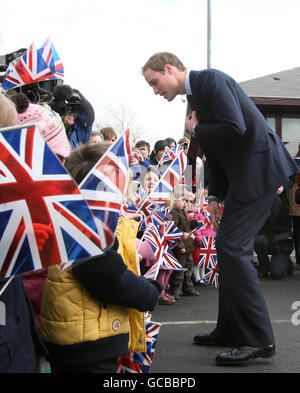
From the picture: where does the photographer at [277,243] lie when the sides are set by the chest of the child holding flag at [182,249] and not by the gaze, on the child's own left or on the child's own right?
on the child's own left

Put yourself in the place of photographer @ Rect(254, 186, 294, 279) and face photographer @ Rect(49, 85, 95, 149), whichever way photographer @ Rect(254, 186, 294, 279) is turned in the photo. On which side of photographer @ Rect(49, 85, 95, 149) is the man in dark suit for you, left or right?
left

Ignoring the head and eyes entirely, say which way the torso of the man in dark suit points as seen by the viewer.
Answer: to the viewer's left

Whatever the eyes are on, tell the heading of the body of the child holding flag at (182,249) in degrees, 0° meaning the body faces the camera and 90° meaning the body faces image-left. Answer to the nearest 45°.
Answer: approximately 315°

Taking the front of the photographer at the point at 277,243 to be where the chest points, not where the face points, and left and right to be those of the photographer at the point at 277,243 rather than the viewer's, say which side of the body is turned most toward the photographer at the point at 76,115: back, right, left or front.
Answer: front

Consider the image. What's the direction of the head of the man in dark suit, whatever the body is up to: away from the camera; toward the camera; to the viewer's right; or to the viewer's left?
to the viewer's left

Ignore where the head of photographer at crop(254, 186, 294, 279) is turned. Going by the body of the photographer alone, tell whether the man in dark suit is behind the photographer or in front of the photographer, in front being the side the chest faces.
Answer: in front

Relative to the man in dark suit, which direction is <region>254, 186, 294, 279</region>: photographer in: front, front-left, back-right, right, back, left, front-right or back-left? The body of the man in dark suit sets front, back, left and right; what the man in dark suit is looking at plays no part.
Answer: right

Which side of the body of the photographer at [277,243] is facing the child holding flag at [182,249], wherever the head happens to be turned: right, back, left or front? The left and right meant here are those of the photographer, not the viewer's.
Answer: front
